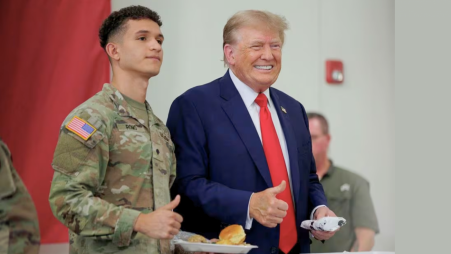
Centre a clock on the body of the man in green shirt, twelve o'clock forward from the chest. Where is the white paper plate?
The white paper plate is roughly at 11 o'clock from the man in green shirt.

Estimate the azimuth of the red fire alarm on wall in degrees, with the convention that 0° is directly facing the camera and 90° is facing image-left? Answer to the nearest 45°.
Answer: approximately 315°

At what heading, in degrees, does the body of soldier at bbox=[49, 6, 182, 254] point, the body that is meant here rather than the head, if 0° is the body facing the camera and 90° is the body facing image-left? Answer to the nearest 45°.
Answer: approximately 315°

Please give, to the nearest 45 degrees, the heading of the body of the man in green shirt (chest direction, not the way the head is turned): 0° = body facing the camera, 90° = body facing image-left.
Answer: approximately 45°

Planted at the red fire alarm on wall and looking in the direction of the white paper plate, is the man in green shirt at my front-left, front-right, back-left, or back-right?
front-left

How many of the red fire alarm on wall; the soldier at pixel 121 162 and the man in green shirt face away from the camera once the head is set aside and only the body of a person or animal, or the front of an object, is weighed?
0

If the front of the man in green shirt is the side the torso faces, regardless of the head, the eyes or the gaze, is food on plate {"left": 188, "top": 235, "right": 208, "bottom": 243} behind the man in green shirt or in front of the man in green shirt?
in front

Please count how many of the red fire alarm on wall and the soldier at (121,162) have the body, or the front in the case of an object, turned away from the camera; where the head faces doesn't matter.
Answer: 0

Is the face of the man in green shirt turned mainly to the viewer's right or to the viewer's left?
to the viewer's left

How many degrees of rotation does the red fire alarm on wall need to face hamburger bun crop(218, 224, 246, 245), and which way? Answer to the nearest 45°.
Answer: approximately 45° to its right

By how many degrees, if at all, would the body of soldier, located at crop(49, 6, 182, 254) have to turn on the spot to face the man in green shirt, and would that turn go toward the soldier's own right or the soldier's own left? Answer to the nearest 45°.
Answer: approximately 90° to the soldier's own left
